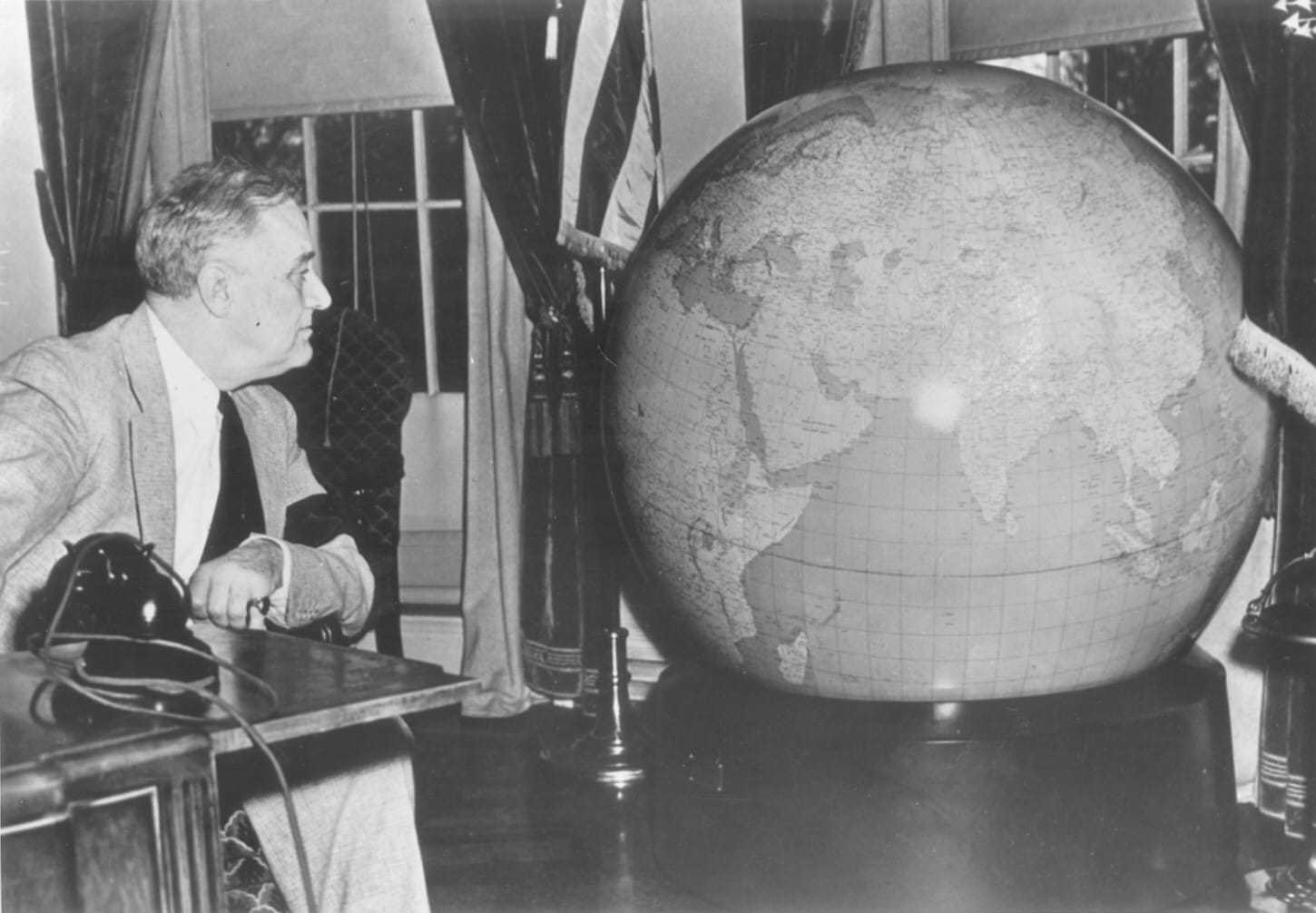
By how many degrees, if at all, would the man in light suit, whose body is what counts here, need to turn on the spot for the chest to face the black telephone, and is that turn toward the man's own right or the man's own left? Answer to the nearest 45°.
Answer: approximately 45° to the man's own right

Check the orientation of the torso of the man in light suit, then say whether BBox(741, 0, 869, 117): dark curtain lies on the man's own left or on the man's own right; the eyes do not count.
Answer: on the man's own left

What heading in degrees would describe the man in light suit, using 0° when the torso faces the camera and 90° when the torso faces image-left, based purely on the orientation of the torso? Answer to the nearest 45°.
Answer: approximately 315°

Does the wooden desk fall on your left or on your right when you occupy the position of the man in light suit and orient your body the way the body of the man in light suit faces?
on your right

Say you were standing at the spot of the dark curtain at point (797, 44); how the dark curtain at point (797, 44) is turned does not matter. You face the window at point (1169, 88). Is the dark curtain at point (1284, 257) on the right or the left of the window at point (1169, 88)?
right

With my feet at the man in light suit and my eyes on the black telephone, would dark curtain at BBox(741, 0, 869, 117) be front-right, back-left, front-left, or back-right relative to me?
back-left
